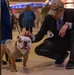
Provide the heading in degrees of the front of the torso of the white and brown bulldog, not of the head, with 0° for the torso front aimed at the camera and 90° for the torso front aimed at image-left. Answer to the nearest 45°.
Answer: approximately 315°
